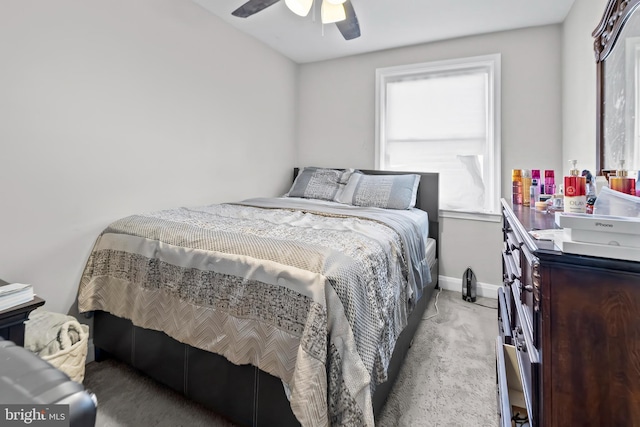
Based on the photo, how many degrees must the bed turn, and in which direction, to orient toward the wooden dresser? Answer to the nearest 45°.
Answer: approximately 90° to its left

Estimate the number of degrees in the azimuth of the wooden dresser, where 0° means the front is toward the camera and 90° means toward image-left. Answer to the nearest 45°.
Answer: approximately 90°

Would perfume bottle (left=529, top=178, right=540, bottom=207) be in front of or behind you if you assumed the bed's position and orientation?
behind

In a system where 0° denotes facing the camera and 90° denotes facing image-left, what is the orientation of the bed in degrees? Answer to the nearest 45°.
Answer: approximately 45°

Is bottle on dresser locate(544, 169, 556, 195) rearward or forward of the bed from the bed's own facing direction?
rearward

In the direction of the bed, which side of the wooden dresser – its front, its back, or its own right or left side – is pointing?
front

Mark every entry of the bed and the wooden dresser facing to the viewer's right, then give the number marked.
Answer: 0

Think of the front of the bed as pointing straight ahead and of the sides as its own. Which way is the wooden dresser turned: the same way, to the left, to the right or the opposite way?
to the right

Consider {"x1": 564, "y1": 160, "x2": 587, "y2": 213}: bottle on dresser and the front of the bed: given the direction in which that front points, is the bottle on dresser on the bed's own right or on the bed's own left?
on the bed's own left
